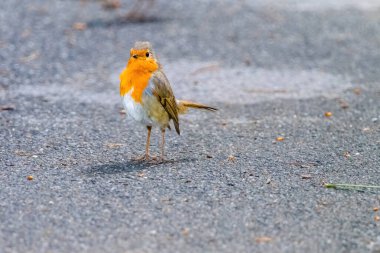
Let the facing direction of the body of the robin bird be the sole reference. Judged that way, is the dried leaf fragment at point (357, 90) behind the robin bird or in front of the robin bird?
behind

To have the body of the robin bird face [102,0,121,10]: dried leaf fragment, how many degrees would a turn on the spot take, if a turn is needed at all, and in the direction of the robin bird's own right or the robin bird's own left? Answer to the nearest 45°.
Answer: approximately 135° to the robin bird's own right

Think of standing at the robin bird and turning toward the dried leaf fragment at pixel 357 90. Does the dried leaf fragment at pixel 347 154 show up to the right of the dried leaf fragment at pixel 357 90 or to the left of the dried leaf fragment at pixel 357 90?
right

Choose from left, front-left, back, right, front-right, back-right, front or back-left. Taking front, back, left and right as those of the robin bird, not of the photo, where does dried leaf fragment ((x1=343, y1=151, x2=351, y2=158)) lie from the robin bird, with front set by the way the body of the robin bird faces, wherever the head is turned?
back-left

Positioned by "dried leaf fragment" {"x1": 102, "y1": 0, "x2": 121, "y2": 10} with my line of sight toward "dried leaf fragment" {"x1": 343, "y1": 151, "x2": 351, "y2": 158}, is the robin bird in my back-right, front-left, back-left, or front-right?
front-right

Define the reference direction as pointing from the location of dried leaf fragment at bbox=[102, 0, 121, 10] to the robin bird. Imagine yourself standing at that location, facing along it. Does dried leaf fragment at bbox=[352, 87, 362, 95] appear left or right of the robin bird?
left

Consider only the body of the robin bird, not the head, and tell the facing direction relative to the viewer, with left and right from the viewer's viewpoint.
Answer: facing the viewer and to the left of the viewer
